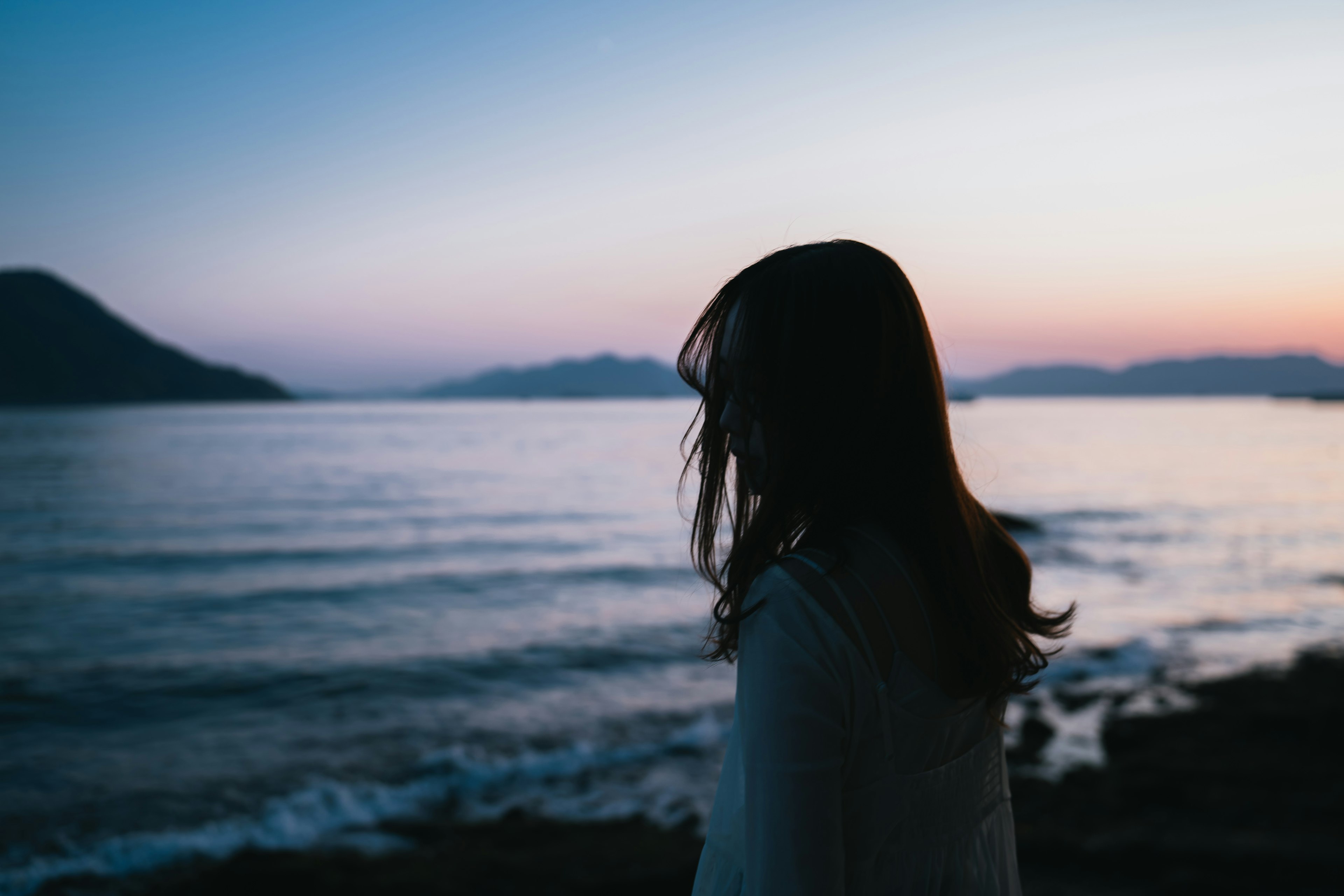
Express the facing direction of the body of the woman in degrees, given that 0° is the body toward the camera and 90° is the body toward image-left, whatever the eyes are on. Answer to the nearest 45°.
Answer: approximately 135°

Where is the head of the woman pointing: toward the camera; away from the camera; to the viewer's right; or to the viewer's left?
to the viewer's left
